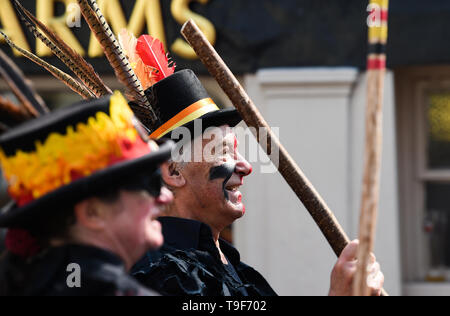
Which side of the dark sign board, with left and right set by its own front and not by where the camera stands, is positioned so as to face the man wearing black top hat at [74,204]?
front

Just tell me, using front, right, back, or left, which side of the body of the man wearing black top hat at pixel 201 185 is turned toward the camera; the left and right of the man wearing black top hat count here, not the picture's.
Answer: right

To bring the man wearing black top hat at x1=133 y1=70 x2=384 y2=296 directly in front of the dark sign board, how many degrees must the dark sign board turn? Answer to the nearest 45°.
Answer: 0° — it already faces them

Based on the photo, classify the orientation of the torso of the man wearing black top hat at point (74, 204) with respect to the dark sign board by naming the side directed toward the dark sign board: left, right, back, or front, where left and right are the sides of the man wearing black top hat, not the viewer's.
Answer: left

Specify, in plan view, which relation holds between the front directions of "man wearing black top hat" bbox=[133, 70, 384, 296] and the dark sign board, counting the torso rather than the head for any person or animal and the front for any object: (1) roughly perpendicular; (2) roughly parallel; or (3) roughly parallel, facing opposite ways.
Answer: roughly perpendicular

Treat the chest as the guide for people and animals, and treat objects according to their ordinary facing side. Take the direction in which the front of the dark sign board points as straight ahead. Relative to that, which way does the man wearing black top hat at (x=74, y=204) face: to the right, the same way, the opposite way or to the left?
to the left

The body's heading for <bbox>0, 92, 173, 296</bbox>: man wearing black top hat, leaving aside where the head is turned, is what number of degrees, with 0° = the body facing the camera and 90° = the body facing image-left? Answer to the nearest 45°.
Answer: approximately 270°

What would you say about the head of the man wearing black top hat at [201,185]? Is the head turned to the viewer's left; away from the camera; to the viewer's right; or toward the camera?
to the viewer's right

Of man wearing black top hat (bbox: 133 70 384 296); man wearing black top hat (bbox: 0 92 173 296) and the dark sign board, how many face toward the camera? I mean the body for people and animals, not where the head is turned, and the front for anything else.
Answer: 1

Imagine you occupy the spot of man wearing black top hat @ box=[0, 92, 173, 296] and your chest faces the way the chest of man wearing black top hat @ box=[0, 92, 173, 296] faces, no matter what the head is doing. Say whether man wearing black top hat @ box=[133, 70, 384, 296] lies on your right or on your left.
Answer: on your left

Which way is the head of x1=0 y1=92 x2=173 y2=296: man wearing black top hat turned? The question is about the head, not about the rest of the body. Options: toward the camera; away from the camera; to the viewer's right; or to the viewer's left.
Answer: to the viewer's right

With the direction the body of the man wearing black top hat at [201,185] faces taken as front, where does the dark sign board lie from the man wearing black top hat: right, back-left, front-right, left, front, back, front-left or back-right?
left
